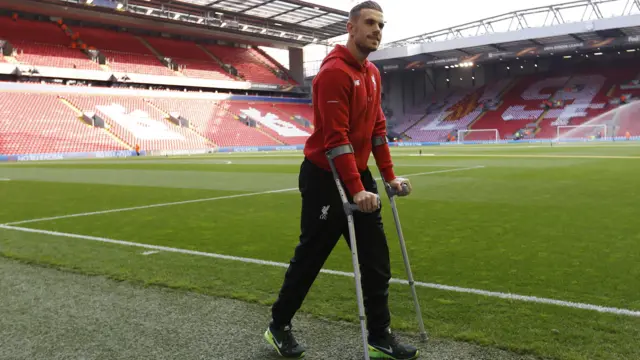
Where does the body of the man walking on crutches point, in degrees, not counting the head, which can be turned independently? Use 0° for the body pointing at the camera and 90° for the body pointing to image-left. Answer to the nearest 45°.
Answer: approximately 315°
